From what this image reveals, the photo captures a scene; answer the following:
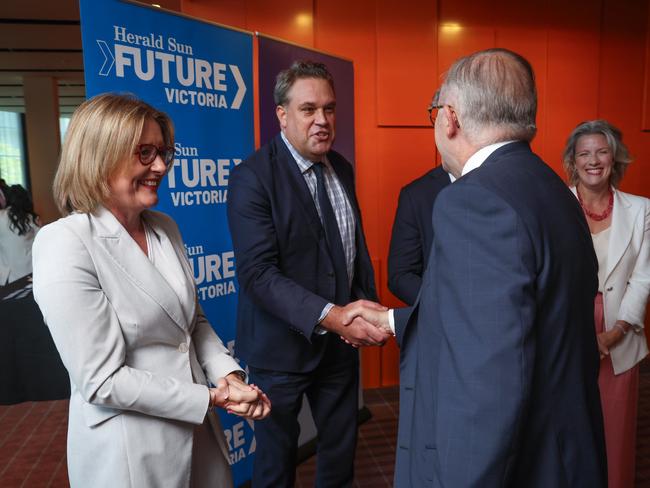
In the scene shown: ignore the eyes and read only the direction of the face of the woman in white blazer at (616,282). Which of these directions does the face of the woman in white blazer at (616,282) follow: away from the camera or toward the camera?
toward the camera

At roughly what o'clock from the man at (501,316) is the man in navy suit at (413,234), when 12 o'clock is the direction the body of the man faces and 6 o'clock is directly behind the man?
The man in navy suit is roughly at 1 o'clock from the man.

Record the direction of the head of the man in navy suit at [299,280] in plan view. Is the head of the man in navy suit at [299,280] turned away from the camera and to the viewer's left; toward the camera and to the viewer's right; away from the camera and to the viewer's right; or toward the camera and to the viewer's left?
toward the camera and to the viewer's right

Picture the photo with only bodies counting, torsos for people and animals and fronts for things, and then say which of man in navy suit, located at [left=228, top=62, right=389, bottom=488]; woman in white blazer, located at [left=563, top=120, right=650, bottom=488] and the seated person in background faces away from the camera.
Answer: the seated person in background

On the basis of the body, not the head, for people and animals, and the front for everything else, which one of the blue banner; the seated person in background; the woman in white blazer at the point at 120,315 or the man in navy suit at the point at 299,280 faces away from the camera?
the seated person in background

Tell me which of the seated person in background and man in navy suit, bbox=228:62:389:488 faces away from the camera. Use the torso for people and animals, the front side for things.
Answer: the seated person in background

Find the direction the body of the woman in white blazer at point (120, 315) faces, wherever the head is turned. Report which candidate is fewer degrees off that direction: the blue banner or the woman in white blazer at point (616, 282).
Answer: the woman in white blazer

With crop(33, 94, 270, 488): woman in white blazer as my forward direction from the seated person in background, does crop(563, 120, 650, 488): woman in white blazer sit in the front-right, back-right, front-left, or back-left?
front-left

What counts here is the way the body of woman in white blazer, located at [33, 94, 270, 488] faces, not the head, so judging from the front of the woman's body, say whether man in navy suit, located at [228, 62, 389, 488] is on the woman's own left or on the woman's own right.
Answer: on the woman's own left

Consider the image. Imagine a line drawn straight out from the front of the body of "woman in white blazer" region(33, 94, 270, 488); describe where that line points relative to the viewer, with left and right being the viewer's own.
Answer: facing the viewer and to the right of the viewer

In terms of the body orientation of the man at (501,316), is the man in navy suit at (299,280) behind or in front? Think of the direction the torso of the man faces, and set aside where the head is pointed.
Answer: in front

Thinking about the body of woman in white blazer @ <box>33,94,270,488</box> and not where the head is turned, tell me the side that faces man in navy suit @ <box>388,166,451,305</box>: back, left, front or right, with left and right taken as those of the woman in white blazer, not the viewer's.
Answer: left

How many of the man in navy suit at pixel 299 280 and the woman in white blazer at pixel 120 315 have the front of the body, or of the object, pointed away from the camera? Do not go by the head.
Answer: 0

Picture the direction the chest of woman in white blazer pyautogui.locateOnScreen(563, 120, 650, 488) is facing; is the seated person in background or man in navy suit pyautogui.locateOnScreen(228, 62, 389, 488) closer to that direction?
the man in navy suit

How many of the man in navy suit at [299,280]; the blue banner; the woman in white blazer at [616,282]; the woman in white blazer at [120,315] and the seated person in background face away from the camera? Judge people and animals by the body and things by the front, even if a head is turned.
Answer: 1
